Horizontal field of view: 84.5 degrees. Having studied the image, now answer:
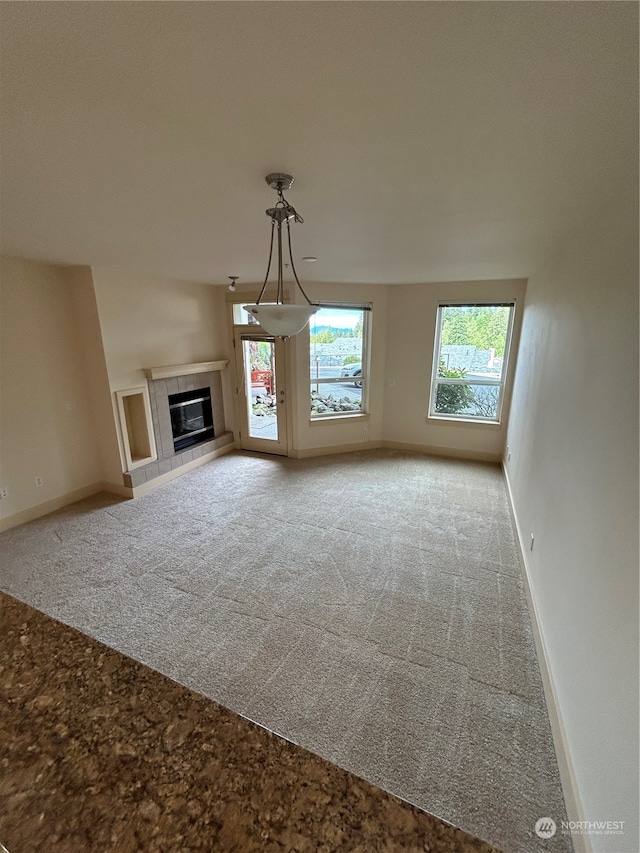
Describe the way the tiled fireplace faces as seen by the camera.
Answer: facing the viewer and to the right of the viewer

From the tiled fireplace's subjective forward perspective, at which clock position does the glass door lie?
The glass door is roughly at 10 o'clock from the tiled fireplace.
